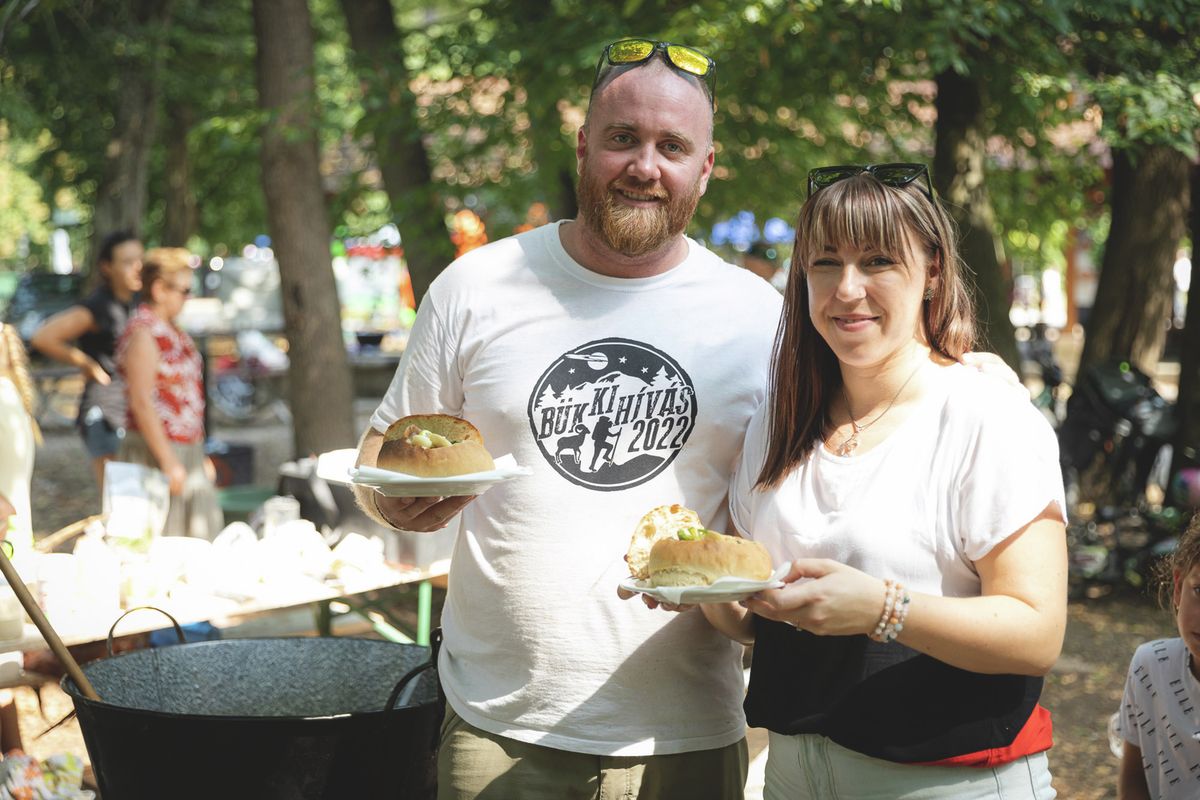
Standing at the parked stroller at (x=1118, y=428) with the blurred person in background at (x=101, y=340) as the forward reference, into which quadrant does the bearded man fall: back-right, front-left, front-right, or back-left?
front-left

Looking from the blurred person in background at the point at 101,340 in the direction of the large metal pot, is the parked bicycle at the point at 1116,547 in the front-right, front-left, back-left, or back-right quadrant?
front-left

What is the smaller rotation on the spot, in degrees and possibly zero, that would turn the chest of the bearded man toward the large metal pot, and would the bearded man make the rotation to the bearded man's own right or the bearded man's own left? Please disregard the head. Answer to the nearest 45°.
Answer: approximately 135° to the bearded man's own right

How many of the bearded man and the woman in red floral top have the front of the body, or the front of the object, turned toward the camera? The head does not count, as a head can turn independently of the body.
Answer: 1

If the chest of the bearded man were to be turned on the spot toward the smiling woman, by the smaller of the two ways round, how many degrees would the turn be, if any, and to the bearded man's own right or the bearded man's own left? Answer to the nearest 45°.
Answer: approximately 45° to the bearded man's own left

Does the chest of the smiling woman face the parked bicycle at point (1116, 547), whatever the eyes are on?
no

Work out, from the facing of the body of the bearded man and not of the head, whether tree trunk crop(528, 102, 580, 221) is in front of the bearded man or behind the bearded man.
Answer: behind

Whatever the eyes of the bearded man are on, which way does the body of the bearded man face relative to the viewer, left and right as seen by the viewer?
facing the viewer

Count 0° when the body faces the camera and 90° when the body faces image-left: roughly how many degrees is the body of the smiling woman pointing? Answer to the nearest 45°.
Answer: approximately 45°

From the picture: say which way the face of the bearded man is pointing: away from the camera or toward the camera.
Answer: toward the camera
